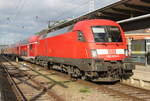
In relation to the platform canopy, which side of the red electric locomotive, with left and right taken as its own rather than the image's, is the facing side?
left

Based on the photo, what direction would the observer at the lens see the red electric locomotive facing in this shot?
facing the viewer and to the right of the viewer
